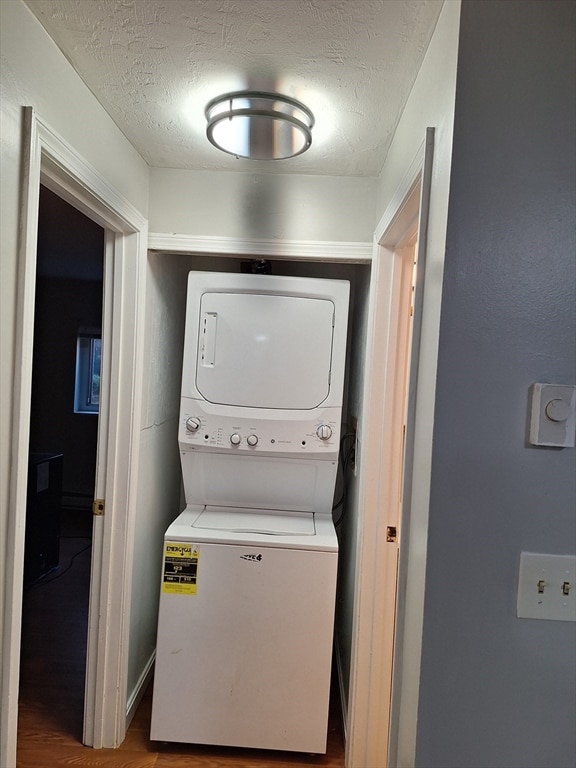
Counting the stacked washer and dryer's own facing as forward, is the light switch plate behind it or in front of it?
in front

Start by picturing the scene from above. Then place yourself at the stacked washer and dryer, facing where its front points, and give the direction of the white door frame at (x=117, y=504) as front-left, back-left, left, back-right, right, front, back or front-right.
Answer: right

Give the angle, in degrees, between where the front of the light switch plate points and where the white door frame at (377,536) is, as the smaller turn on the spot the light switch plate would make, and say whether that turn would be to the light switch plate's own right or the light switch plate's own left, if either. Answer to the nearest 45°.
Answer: approximately 135° to the light switch plate's own right

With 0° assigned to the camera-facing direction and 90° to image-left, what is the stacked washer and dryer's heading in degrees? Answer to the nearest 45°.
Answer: approximately 0°

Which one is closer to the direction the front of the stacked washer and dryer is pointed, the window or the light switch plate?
the light switch plate

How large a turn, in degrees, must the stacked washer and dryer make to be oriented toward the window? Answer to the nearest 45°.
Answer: approximately 135° to its right

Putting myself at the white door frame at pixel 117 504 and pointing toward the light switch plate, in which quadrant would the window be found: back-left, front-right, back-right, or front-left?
back-left
